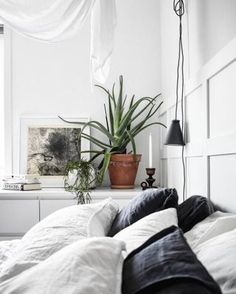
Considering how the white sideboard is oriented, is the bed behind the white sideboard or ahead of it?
ahead

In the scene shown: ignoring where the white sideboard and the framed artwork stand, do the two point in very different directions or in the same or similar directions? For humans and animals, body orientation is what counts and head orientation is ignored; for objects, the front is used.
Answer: same or similar directions

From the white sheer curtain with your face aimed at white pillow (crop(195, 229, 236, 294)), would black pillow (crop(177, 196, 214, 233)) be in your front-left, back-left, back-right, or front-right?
front-left

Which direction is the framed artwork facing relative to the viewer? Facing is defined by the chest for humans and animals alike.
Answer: toward the camera

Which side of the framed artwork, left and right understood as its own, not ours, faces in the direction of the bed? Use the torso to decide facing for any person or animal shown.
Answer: front

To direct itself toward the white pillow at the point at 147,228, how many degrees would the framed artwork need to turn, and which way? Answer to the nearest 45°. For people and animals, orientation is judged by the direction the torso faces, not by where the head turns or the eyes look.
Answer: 0° — it already faces it

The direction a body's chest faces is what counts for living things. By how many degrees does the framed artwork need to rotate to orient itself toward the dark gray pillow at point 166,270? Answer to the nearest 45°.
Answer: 0° — it already faces it

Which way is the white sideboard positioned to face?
toward the camera

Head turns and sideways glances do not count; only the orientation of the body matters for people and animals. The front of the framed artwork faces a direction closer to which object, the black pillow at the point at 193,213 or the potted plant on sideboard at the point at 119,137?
the black pillow

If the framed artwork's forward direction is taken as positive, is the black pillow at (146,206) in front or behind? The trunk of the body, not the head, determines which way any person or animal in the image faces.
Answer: in front
